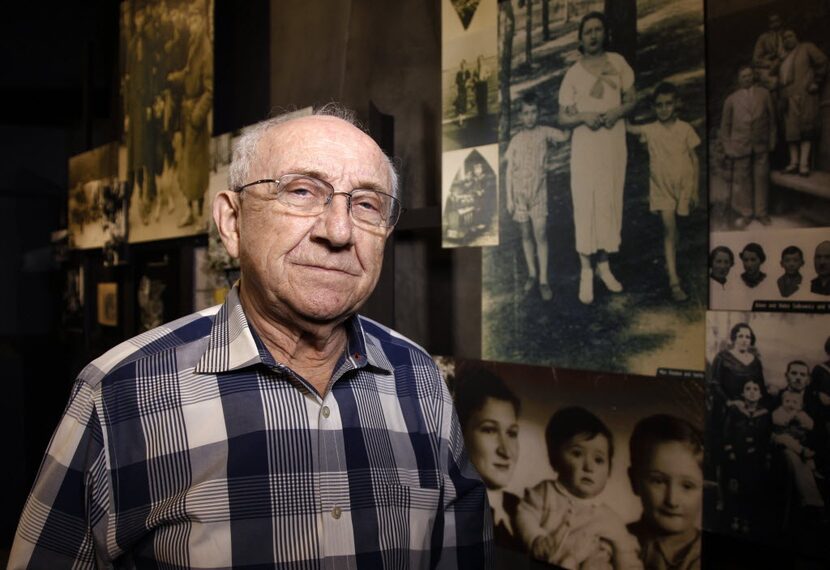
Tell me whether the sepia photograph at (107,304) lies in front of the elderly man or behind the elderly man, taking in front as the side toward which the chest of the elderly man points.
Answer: behind

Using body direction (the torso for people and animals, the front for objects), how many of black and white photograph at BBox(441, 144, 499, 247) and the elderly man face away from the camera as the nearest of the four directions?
0

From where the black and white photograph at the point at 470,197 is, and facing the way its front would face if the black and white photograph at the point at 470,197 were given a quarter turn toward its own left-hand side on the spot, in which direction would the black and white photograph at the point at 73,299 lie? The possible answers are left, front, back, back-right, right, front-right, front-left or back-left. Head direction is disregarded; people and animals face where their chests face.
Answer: back

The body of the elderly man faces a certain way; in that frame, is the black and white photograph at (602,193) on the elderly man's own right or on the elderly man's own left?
on the elderly man's own left

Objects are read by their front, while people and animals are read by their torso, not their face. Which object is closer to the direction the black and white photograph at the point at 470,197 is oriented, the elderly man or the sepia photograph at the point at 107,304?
the elderly man

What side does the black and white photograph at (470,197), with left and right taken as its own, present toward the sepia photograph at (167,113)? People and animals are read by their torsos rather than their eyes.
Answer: right

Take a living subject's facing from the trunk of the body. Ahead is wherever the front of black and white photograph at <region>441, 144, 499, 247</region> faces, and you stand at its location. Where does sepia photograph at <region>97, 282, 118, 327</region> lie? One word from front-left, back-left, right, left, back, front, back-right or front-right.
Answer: right

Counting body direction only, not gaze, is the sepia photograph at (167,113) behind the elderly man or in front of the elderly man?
behind

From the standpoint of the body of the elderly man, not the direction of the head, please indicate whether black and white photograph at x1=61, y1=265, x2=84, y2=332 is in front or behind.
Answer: behind

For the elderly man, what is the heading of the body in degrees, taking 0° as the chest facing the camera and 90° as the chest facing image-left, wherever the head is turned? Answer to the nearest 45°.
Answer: approximately 315°

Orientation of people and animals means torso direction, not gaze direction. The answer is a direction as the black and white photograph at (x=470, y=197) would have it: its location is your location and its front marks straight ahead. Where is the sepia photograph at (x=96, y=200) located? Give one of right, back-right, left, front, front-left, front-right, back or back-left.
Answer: right
